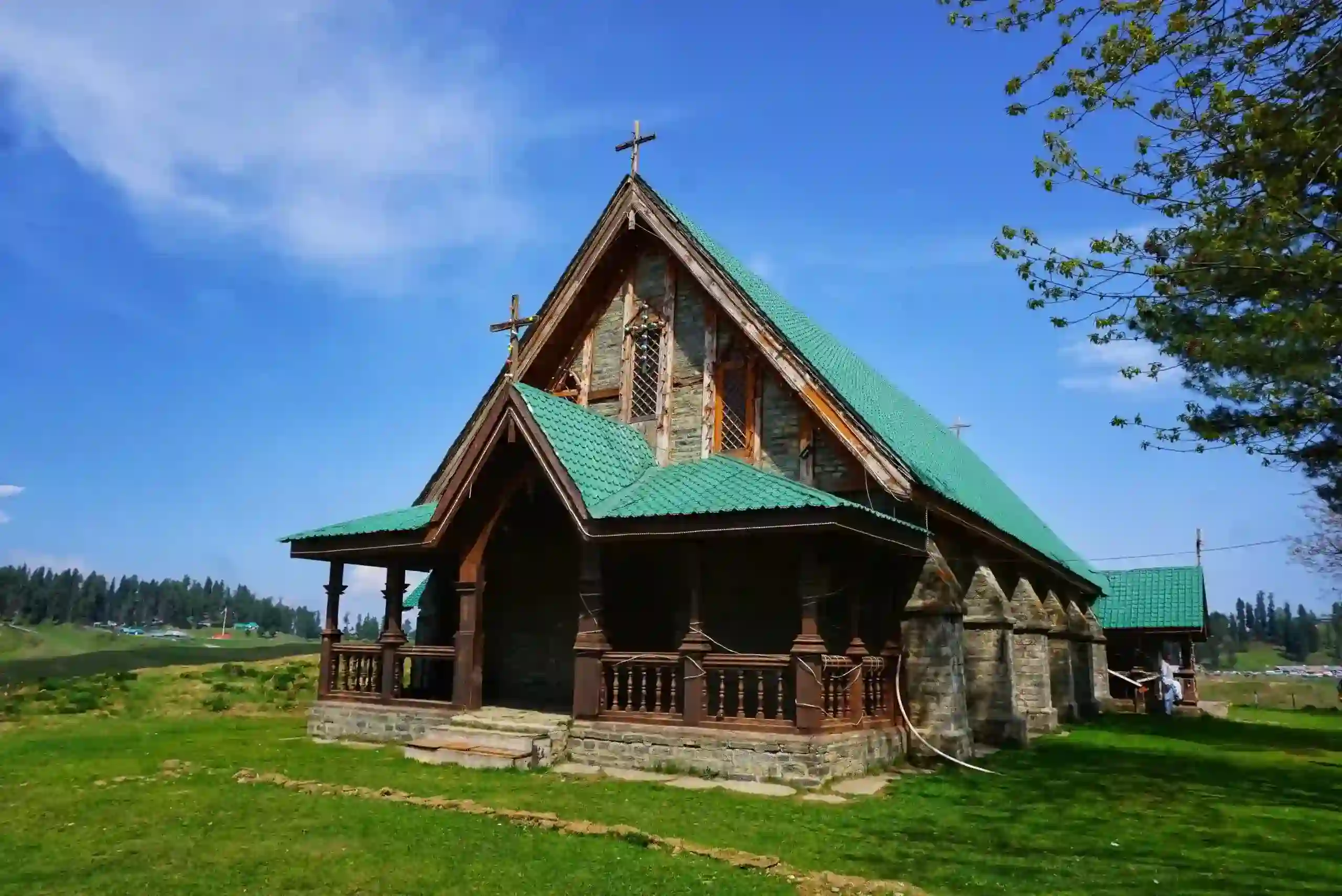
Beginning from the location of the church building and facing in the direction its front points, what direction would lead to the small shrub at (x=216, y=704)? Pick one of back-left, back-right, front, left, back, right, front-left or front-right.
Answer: right

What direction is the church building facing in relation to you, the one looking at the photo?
facing the viewer and to the left of the viewer
